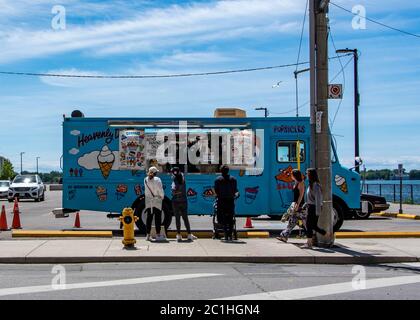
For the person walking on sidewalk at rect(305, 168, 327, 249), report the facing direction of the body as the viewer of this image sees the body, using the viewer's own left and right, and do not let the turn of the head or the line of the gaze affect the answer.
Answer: facing to the left of the viewer

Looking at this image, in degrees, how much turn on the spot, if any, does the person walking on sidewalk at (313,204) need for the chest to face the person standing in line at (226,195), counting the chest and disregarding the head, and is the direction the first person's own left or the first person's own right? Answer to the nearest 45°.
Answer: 0° — they already face them

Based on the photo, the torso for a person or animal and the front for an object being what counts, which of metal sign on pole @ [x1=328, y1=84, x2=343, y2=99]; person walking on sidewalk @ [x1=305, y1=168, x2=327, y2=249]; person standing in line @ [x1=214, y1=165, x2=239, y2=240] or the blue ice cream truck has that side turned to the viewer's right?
the blue ice cream truck

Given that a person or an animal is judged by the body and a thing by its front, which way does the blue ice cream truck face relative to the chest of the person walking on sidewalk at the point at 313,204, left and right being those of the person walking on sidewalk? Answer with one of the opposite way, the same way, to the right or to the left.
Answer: the opposite way

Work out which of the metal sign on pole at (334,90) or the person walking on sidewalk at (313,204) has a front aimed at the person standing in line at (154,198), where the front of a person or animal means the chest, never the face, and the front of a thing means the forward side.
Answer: the person walking on sidewalk at (313,204)

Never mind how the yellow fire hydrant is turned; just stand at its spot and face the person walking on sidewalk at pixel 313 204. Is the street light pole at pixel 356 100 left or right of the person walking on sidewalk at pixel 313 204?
left

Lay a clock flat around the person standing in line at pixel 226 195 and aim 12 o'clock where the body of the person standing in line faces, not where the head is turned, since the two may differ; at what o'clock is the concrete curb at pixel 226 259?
The concrete curb is roughly at 6 o'clock from the person standing in line.

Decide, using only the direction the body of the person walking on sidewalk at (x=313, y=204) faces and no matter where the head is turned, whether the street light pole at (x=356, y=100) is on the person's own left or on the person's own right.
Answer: on the person's own right

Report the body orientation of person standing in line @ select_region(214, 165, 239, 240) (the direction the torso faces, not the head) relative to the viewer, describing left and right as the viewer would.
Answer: facing away from the viewer

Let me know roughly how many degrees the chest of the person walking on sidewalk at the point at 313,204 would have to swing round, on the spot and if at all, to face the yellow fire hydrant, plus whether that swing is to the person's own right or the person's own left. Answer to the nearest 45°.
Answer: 0° — they already face it

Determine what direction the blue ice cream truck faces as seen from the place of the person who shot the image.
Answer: facing to the right of the viewer

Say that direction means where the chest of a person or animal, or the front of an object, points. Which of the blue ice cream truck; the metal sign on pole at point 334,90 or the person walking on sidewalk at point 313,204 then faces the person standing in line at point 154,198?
the person walking on sidewalk at point 313,204

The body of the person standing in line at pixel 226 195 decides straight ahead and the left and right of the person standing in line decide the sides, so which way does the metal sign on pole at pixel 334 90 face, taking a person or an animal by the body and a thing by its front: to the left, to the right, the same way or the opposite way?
the opposite way

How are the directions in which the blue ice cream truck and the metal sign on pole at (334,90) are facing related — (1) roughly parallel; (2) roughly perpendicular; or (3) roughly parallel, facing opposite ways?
roughly perpendicular
